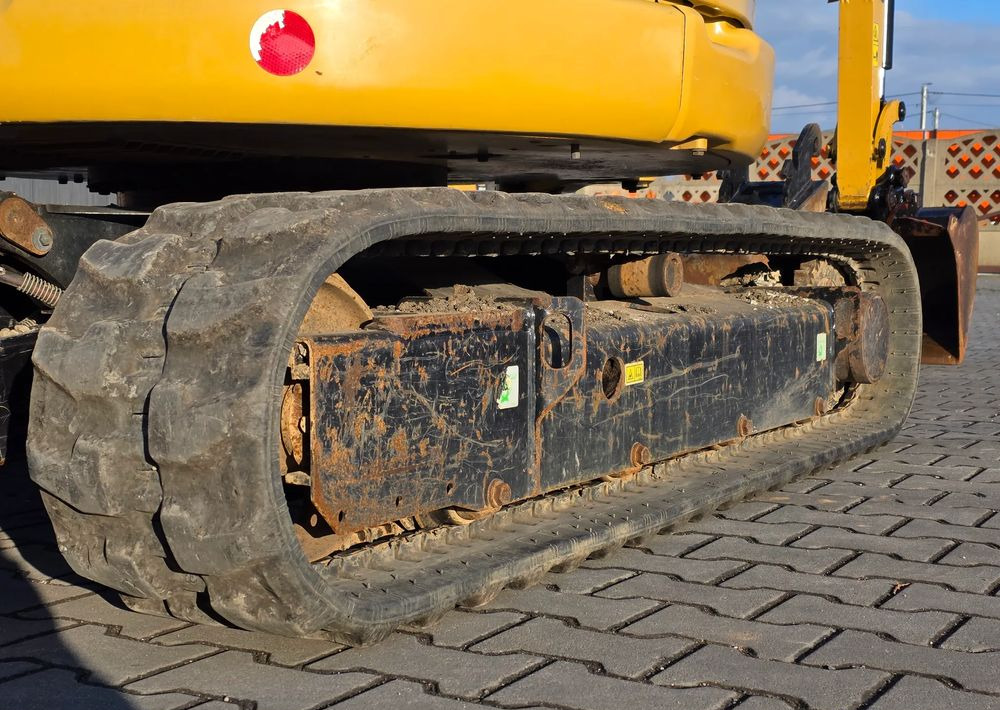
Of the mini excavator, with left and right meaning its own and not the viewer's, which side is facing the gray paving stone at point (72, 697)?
back

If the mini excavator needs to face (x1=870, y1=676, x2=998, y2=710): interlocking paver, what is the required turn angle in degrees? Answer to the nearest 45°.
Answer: approximately 90° to its right

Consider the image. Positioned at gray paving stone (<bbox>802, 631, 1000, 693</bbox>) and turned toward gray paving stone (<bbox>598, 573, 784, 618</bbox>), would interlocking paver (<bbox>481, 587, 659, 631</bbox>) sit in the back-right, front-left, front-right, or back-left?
front-left

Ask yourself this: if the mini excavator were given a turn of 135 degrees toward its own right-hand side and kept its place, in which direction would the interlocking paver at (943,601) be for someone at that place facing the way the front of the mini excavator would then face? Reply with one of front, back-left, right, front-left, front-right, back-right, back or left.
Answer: left

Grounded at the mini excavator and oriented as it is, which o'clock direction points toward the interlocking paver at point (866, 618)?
The interlocking paver is roughly at 4 o'clock from the mini excavator.

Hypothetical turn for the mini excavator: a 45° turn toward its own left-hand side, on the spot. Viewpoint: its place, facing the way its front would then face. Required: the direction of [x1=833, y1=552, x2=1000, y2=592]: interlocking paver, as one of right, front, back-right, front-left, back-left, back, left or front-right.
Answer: right

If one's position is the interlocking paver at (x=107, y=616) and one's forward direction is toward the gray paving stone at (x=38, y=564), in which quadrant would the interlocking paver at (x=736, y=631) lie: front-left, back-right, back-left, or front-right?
back-right

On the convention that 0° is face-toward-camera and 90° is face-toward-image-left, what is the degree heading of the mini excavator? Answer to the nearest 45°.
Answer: approximately 225°

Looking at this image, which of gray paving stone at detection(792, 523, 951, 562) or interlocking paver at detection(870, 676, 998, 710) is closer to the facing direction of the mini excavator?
the gray paving stone

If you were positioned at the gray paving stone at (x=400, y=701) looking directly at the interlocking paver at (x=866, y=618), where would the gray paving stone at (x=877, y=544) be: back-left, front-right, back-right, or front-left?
front-left
